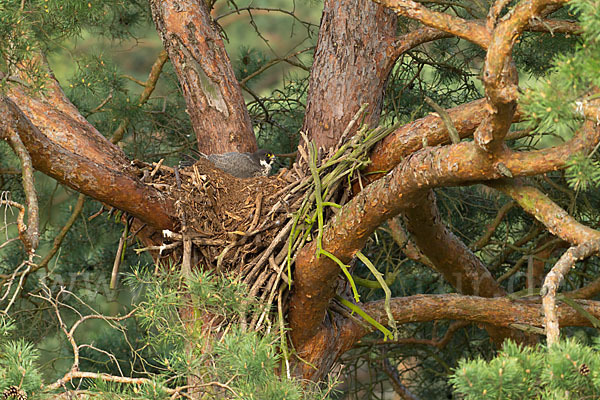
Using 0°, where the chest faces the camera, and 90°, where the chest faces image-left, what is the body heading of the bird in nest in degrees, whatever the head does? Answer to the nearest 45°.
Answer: approximately 270°
